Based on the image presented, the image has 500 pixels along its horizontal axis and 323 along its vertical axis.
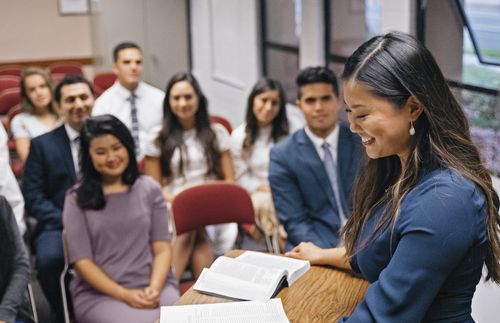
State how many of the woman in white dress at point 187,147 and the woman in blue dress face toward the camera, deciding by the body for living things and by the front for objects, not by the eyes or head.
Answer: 1

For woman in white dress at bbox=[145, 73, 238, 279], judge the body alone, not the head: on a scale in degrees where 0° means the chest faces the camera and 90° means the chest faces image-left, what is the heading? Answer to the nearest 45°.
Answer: approximately 0°

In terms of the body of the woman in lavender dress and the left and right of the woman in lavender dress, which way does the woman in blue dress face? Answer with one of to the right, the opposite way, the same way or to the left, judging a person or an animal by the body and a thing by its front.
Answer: the opposite way

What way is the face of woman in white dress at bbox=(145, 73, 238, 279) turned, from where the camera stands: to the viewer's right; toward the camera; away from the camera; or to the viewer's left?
toward the camera

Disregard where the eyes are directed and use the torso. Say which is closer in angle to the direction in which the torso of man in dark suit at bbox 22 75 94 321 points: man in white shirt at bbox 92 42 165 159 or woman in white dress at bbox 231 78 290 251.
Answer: the woman in white dress

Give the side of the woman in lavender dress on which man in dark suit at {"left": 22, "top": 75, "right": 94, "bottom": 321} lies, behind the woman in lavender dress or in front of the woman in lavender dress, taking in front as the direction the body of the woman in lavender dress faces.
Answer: behind

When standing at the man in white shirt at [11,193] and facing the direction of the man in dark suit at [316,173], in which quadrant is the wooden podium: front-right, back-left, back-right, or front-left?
front-right

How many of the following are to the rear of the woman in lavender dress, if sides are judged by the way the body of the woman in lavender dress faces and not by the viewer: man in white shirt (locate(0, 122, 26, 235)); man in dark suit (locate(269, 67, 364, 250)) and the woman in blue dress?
1

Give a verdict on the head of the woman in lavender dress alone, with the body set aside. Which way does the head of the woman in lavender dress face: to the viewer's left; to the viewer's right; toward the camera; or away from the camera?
toward the camera

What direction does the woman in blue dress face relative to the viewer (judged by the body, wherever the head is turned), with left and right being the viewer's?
facing to the left of the viewer

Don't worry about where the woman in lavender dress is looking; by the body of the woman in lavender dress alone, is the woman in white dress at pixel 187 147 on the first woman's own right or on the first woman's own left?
on the first woman's own left

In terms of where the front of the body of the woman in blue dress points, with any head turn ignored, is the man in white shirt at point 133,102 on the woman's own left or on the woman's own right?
on the woman's own right

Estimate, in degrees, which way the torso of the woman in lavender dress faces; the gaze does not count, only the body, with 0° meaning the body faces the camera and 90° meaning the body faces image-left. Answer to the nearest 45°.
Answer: approximately 315°
